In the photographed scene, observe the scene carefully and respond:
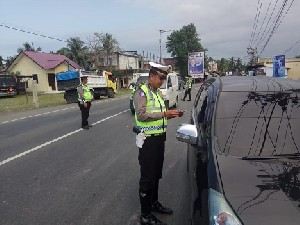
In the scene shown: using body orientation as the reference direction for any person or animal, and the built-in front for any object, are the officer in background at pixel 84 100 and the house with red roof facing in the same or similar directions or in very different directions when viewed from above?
same or similar directions

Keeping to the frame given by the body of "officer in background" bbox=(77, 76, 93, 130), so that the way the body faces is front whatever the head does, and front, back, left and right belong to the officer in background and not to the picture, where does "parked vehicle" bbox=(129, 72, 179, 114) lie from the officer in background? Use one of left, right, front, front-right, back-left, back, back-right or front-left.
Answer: left

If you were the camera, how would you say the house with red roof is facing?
facing the viewer and to the right of the viewer

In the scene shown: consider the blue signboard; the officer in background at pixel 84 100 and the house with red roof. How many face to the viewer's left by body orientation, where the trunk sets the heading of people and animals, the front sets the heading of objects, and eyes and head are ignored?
0

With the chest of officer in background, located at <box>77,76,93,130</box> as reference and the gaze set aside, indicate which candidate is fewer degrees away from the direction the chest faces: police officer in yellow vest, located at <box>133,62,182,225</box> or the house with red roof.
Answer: the police officer in yellow vest

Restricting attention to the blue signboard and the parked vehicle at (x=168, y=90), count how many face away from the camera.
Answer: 0

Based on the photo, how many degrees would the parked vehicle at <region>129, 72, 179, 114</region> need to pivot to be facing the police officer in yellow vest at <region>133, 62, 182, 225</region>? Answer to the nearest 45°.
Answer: approximately 45° to its left

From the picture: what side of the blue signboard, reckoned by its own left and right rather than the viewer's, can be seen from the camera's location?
front

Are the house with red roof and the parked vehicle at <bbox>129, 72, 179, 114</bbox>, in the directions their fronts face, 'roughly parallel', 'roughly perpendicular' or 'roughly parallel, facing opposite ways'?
roughly perpendicular

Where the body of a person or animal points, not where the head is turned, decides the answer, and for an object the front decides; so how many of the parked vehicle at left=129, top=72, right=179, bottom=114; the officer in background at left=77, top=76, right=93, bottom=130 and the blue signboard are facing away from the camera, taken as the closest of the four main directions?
0

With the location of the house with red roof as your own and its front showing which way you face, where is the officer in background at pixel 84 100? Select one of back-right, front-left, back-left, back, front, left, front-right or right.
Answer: front-right

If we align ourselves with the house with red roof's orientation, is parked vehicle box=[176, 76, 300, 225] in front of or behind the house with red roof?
in front

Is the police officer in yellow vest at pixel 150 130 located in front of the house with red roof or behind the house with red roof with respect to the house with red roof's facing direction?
in front
